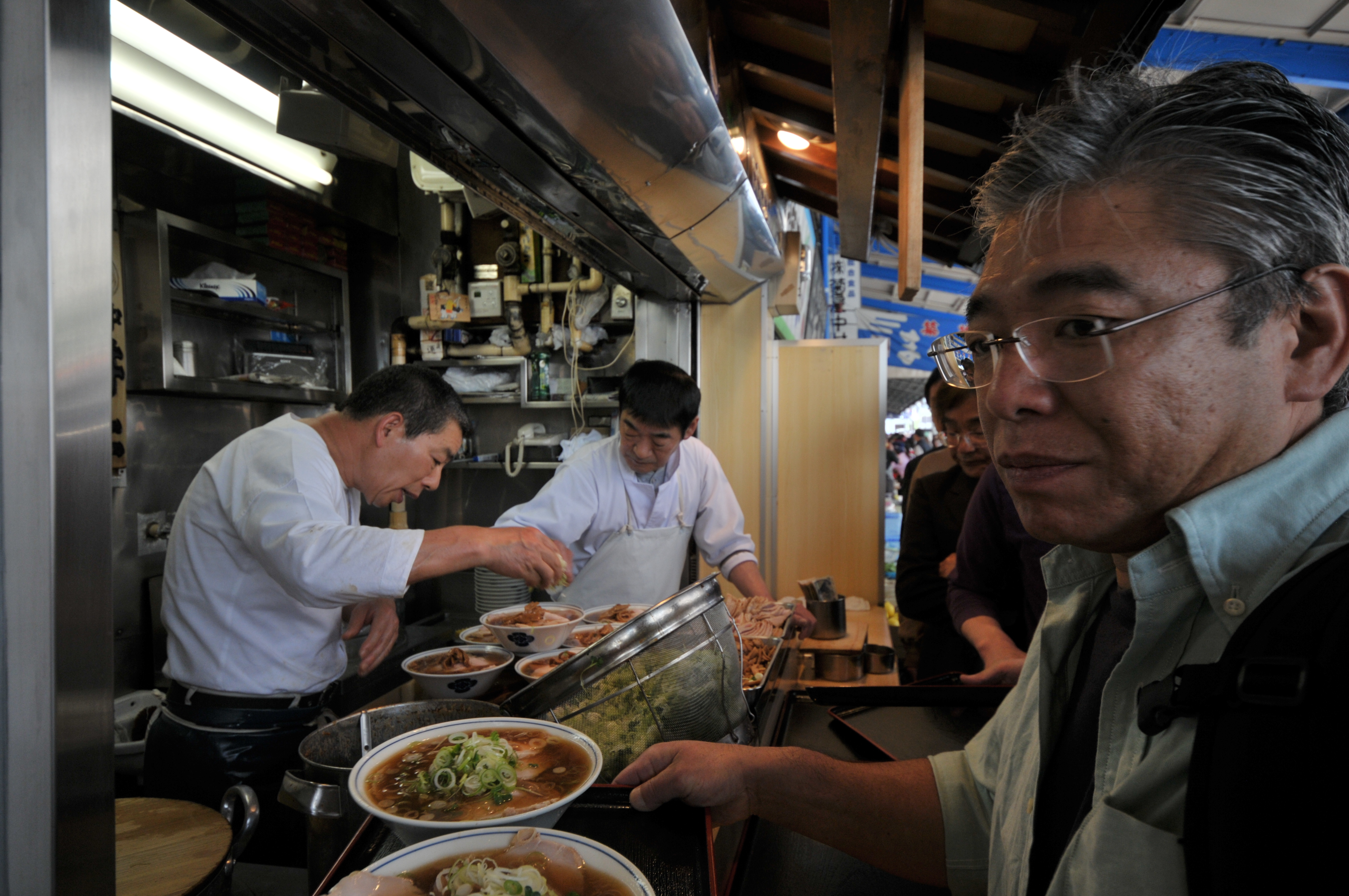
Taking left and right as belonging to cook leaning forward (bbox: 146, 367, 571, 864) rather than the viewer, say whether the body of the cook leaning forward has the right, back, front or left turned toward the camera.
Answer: right

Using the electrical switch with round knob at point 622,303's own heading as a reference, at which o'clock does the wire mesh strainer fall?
The wire mesh strainer is roughly at 12 o'clock from the electrical switch with round knob.

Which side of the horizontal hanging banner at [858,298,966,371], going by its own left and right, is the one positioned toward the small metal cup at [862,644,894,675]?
front

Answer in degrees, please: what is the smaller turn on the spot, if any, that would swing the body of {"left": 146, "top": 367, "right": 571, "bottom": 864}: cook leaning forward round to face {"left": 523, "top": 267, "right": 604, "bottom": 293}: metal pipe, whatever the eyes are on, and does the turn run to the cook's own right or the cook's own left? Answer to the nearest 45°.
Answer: approximately 45° to the cook's own left

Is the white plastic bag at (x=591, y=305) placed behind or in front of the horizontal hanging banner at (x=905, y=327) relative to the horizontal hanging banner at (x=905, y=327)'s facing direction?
in front

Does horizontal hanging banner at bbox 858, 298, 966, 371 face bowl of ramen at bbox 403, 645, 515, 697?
yes

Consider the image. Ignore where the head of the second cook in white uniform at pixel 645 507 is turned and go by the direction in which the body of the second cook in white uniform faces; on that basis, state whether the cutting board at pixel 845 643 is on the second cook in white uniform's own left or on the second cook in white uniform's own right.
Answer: on the second cook in white uniform's own left

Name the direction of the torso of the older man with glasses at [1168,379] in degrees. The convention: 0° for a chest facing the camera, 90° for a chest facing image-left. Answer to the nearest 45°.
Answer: approximately 45°

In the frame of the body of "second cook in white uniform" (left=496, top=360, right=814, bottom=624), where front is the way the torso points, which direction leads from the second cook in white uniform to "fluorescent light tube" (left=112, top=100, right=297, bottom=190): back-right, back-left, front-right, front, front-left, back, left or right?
right

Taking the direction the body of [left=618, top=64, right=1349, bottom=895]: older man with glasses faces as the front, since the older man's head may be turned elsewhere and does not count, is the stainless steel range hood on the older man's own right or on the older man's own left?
on the older man's own right

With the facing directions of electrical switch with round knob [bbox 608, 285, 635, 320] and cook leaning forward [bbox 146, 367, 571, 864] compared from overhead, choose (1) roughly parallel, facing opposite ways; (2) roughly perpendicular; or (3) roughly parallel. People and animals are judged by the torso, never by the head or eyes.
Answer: roughly perpendicular

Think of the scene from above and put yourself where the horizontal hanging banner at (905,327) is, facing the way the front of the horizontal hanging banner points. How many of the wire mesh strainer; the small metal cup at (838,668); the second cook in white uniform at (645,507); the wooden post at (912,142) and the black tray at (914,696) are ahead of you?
5

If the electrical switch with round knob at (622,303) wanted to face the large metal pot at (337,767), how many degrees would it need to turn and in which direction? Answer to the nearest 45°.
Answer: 0° — it already faces it
